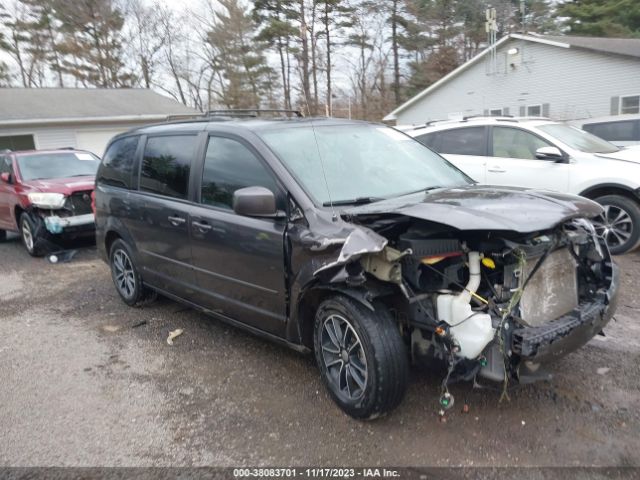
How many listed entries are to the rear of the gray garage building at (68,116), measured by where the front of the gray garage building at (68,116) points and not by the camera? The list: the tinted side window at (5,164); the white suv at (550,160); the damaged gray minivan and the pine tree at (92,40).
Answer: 1

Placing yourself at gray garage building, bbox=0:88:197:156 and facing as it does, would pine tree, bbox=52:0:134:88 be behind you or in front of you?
behind

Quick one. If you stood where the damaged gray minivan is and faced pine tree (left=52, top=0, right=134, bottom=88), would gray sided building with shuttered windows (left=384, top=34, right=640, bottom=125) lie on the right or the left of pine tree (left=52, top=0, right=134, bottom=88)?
right

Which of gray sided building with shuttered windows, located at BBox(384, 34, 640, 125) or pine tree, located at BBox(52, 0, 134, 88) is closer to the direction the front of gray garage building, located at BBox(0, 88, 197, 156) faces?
the gray sided building with shuttered windows

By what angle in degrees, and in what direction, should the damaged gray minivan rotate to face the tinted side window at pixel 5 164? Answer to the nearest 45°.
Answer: approximately 180°

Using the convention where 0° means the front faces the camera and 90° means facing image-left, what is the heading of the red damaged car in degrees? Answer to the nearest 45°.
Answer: approximately 315°

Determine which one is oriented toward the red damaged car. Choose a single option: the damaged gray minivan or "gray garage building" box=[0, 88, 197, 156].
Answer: the gray garage building

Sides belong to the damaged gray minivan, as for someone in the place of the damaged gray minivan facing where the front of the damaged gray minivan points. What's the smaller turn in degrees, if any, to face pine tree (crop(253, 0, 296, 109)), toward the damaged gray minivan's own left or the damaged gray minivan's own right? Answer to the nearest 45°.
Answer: approximately 135° to the damaged gray minivan's own left

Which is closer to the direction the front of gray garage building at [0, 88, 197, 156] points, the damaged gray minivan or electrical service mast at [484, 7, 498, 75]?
the damaged gray minivan

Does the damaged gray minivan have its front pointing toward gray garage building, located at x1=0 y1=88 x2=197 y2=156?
no

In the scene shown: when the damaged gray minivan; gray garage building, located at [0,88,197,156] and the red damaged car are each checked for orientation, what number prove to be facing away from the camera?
0

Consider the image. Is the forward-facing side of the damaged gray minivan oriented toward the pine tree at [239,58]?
no

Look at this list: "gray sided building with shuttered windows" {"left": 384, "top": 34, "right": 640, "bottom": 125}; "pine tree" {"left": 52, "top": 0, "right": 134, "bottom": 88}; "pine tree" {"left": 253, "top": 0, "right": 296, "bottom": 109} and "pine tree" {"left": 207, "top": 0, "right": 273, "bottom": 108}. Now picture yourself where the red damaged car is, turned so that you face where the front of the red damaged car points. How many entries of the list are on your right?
0

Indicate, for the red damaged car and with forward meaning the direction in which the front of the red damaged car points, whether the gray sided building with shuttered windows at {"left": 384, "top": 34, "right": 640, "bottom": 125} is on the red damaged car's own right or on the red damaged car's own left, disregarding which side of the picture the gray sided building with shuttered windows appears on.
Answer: on the red damaged car's own left

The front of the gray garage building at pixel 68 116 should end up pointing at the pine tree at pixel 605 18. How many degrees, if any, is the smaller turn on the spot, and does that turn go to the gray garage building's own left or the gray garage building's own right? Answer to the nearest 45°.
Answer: approximately 90° to the gray garage building's own left

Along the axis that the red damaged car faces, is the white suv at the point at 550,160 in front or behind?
in front

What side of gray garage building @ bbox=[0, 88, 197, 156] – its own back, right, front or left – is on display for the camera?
front

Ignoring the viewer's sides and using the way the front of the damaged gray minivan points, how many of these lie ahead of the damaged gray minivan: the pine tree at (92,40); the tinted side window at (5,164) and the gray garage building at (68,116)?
0

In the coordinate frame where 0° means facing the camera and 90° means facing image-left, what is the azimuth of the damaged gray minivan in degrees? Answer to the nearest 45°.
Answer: approximately 315°
